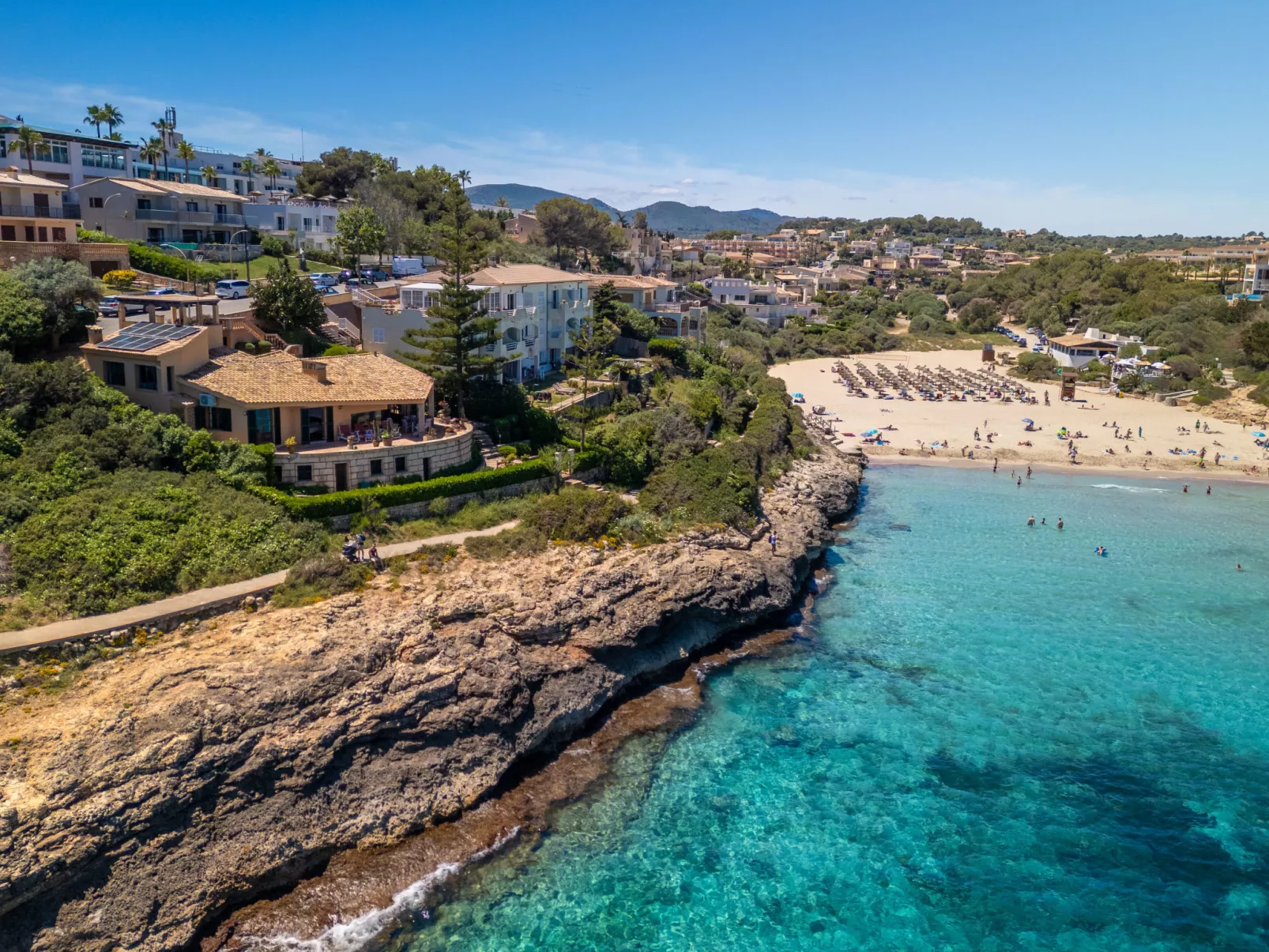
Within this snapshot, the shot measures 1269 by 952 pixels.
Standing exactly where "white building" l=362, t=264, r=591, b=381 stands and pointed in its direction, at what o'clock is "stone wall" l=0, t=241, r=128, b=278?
The stone wall is roughly at 4 o'clock from the white building.

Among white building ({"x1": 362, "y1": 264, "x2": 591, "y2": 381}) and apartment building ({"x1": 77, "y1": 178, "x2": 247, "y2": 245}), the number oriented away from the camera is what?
0

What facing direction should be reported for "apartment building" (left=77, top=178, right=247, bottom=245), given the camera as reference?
facing the viewer and to the right of the viewer

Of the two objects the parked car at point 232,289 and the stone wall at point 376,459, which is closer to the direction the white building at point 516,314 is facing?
the stone wall

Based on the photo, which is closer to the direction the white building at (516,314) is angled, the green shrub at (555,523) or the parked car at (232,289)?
the green shrub

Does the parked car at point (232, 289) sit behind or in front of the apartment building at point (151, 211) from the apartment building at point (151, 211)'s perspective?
in front

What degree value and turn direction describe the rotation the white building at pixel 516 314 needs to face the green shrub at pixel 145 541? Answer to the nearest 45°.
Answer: approximately 90° to its right

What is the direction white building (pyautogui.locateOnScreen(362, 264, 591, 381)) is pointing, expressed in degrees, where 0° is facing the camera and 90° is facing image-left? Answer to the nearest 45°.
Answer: approximately 315°
